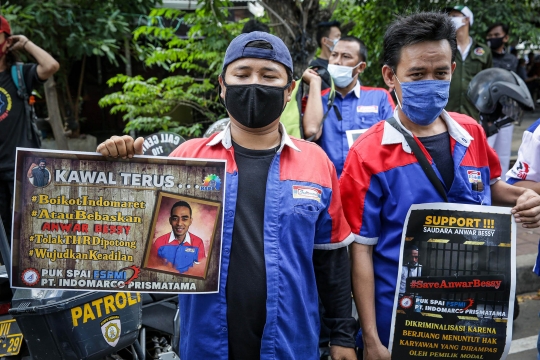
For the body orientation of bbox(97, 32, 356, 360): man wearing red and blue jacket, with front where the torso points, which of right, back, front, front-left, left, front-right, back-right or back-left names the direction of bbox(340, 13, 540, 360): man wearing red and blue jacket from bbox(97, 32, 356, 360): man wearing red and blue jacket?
left

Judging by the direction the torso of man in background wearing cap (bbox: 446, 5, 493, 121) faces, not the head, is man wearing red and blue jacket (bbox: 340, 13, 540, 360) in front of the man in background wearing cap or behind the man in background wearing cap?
in front

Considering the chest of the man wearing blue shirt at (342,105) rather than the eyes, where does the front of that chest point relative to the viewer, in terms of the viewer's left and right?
facing the viewer and to the left of the viewer

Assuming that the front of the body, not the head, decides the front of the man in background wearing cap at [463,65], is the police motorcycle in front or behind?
in front

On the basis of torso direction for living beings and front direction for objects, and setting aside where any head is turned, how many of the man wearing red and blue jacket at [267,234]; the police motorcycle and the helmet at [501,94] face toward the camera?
1

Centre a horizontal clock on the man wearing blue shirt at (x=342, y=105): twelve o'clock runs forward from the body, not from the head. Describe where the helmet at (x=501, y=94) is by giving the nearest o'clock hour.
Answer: The helmet is roughly at 8 o'clock from the man wearing blue shirt.

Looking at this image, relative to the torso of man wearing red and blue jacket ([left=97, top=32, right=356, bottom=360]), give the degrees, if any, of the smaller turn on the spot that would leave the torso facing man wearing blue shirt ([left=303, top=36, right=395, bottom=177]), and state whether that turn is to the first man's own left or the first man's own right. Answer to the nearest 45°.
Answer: approximately 180°
